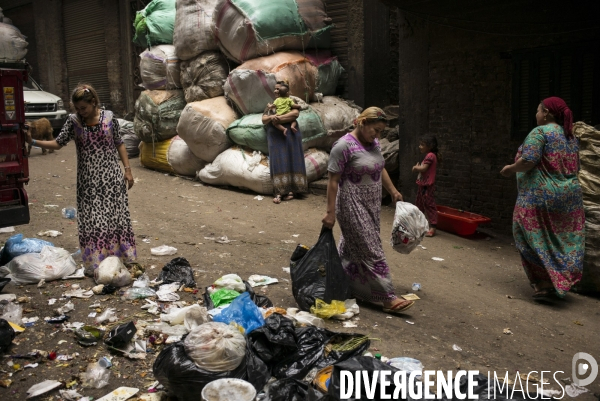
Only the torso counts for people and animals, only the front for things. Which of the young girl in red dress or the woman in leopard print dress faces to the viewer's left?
the young girl in red dress

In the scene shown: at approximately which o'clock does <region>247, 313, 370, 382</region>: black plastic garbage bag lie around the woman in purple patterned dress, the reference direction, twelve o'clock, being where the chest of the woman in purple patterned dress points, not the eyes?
The black plastic garbage bag is roughly at 2 o'clock from the woman in purple patterned dress.

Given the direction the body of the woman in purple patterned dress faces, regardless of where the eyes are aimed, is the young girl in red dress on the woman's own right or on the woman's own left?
on the woman's own left

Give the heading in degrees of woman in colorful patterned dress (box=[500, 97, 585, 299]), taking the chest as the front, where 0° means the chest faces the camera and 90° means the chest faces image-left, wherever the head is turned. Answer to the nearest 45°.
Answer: approximately 135°

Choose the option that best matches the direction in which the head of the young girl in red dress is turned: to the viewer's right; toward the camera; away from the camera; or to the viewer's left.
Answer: to the viewer's left

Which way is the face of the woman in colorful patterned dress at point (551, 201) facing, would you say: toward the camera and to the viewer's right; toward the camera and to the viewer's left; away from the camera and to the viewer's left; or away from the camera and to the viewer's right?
away from the camera and to the viewer's left

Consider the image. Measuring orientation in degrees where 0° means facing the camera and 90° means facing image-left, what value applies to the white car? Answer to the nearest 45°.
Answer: approximately 315°

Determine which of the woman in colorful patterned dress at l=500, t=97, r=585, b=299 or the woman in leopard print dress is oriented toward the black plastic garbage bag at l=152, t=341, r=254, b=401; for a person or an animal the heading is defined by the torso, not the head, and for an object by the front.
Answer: the woman in leopard print dress

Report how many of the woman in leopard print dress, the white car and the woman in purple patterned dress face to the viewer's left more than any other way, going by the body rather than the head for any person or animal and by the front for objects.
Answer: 0

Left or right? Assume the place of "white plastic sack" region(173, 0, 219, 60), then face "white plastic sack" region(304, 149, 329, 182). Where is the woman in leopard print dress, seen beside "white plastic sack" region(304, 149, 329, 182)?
right

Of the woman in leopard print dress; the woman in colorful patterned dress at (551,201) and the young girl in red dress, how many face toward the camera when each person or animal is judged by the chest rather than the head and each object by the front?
1
